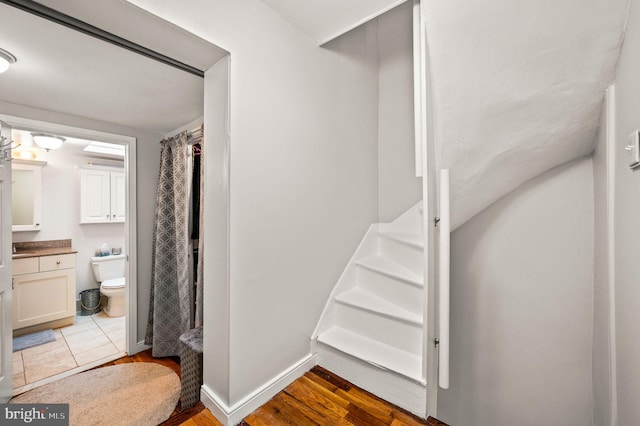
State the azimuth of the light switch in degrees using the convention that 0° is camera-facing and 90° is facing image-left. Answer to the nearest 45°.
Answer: approximately 90°

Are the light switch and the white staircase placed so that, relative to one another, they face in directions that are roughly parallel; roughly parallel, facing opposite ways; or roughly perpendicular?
roughly perpendicular

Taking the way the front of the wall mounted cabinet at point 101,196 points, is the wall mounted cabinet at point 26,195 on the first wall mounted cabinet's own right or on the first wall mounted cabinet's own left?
on the first wall mounted cabinet's own right

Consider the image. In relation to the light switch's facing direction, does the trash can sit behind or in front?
in front

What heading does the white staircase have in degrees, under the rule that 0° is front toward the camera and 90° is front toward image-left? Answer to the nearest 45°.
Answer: approximately 45°

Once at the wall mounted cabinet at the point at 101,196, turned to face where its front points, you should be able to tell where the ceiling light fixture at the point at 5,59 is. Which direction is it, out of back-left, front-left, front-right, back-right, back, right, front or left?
front

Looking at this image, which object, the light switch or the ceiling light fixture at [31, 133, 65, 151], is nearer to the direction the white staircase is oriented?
the ceiling light fixture

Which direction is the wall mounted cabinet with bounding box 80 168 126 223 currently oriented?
toward the camera

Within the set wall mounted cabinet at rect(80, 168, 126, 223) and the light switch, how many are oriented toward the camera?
1

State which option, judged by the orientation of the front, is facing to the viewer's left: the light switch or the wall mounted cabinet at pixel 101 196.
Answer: the light switch

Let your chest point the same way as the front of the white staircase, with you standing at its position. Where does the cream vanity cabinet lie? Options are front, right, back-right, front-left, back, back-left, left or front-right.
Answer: front-right
